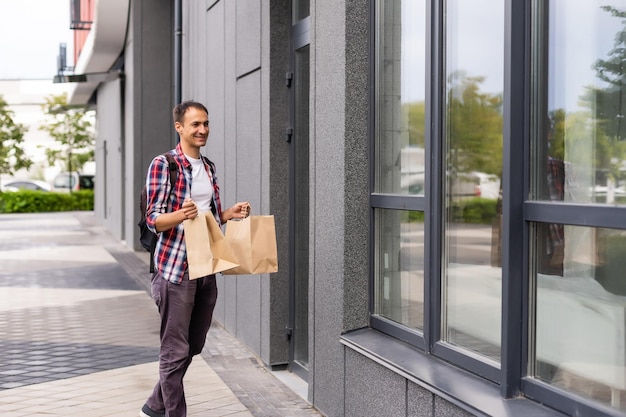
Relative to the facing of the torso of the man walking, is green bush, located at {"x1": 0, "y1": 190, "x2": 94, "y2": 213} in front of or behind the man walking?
behind

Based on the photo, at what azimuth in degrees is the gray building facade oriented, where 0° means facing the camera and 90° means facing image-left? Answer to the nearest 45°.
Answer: approximately 45°

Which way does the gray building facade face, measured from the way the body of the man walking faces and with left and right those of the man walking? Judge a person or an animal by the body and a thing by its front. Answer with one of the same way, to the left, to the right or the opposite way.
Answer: to the right

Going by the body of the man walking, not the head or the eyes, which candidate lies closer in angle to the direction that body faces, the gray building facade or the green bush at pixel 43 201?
the gray building facade

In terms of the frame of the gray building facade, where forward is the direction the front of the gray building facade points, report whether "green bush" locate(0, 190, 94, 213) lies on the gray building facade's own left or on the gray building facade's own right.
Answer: on the gray building facade's own right

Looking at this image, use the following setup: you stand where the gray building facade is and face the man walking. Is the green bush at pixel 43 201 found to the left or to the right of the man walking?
right

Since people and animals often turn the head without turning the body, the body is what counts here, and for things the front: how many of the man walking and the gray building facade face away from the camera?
0

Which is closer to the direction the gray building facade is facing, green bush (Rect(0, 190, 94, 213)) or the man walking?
the man walking

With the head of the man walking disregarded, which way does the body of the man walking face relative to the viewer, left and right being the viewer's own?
facing the viewer and to the right of the viewer
